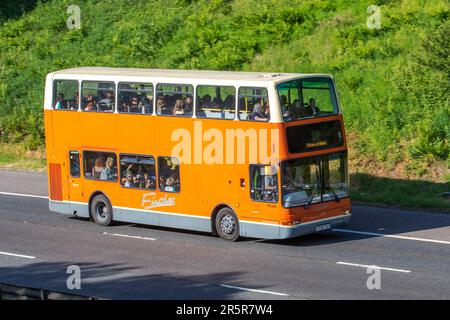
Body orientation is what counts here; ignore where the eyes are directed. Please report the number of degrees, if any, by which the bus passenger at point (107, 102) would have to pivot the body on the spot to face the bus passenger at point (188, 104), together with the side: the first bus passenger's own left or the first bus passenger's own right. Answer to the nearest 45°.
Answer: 0° — they already face them

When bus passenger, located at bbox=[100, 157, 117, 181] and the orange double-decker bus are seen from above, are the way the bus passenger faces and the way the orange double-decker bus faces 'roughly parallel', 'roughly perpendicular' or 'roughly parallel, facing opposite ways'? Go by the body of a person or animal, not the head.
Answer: roughly parallel

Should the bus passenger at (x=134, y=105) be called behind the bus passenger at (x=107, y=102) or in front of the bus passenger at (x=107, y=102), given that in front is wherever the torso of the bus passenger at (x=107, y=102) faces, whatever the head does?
in front

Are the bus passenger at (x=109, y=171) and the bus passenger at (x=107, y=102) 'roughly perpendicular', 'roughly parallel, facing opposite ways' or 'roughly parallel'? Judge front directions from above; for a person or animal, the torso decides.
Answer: roughly parallel

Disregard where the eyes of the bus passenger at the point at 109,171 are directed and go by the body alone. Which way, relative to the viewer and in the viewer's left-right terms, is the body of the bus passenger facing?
facing the viewer and to the right of the viewer

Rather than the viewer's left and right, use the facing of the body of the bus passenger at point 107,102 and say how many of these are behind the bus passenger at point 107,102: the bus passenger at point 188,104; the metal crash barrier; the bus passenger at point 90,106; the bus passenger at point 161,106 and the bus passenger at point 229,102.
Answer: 1

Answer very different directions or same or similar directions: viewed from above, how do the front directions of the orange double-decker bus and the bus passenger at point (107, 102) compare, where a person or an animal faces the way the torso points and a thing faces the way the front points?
same or similar directions

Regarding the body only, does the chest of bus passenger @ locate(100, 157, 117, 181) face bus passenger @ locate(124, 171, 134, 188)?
yes

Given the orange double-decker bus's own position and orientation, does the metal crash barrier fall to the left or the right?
on its right

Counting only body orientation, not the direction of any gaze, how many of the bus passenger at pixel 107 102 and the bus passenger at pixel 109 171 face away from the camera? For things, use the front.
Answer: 0

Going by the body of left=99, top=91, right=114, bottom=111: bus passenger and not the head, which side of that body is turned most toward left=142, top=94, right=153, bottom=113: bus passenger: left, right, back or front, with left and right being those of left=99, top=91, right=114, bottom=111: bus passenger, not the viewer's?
front
